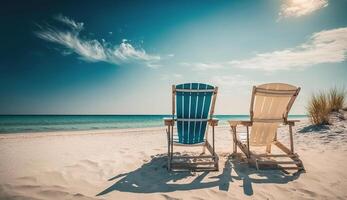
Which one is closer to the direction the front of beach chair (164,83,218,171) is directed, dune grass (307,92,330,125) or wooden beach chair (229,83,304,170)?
the dune grass

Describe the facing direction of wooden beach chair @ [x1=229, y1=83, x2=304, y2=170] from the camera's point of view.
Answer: facing away from the viewer and to the left of the viewer

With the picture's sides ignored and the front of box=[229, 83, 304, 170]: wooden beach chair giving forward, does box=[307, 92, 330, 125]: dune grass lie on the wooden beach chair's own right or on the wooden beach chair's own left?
on the wooden beach chair's own right

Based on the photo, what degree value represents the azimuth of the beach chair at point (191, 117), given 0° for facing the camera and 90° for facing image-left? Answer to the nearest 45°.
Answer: approximately 180°

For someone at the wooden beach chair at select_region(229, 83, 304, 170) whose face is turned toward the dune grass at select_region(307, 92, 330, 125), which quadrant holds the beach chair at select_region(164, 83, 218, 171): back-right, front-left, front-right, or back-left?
back-left

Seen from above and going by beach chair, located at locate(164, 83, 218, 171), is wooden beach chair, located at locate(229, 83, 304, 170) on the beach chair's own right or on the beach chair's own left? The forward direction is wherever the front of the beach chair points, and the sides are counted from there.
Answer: on the beach chair's own right
